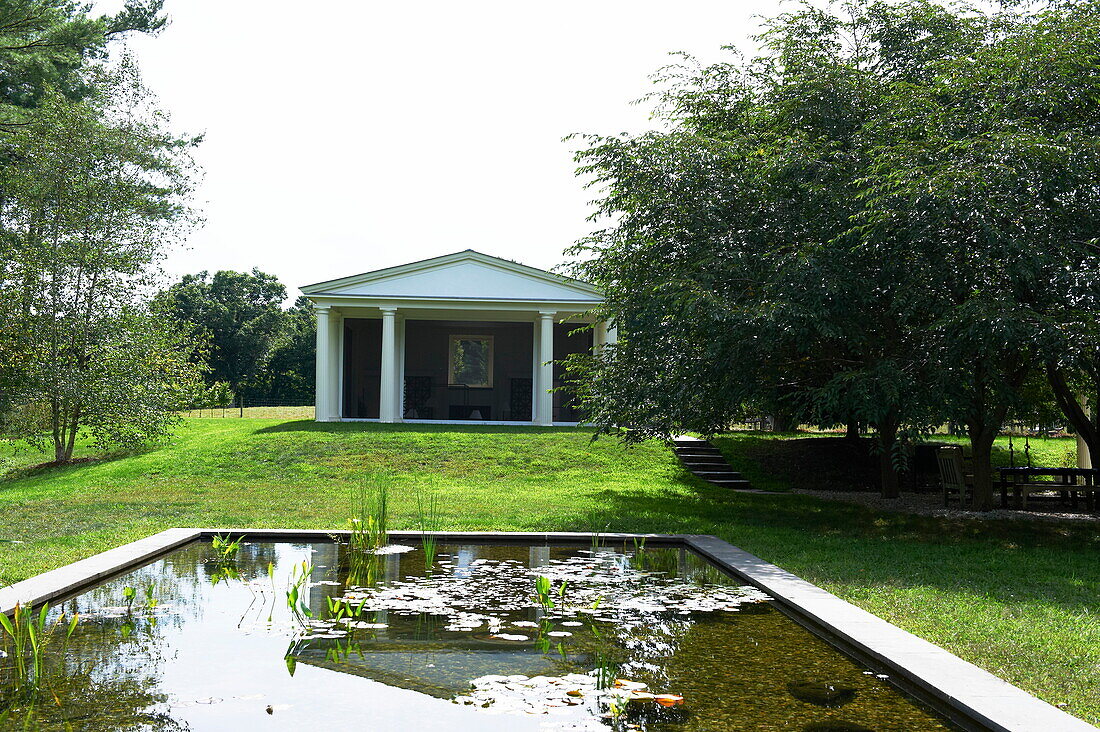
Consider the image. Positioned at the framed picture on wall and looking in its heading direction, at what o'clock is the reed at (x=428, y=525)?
The reed is roughly at 12 o'clock from the framed picture on wall.

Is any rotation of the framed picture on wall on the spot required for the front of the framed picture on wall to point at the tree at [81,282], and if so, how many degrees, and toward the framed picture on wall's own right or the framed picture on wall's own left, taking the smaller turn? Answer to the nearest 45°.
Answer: approximately 45° to the framed picture on wall's own right

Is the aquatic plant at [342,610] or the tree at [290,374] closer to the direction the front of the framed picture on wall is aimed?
the aquatic plant

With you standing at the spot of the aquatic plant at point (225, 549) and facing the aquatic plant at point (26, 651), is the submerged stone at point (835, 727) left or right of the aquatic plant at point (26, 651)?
left

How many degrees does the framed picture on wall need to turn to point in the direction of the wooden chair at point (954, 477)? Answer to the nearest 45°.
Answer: approximately 45° to its left

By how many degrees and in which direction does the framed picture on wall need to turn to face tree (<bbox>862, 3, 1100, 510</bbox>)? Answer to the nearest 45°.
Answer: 0° — it already faces it

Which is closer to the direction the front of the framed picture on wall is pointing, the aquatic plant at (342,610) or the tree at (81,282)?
the aquatic plant

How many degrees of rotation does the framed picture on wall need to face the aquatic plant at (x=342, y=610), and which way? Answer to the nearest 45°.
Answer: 0° — it already faces it

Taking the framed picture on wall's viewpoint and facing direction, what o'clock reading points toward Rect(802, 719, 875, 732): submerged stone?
The submerged stone is roughly at 12 o'clock from the framed picture on wall.

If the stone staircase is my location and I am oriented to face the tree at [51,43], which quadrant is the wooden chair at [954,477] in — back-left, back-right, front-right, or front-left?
back-left

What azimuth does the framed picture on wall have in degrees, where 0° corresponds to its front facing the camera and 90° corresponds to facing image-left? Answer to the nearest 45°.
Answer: approximately 0°

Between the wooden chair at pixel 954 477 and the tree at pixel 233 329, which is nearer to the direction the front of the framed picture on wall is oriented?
the wooden chair
